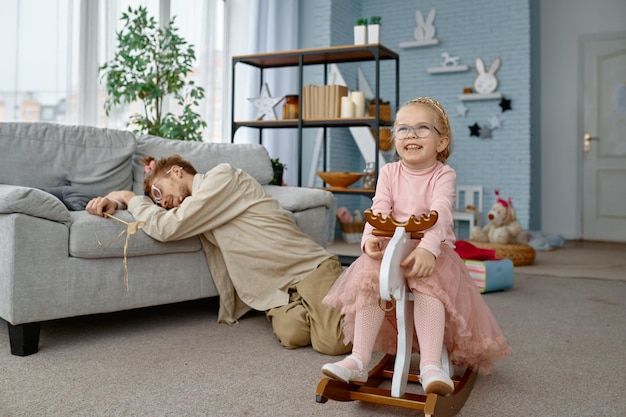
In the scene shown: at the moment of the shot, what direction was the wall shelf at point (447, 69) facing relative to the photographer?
facing the viewer

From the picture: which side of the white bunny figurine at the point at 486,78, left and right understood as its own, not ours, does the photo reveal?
front

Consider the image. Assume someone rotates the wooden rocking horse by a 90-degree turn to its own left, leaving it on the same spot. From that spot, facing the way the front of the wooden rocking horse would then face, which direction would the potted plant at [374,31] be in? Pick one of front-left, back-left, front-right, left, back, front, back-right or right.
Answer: back-left

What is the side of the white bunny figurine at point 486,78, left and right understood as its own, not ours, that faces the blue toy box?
front

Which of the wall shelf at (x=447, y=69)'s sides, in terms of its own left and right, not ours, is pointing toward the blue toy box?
front

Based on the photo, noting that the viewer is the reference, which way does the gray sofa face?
facing the viewer and to the right of the viewer

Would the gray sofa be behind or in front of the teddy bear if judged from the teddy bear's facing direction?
in front

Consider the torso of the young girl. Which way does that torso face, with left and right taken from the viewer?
facing the viewer and to the left of the viewer
